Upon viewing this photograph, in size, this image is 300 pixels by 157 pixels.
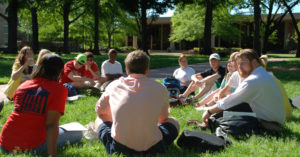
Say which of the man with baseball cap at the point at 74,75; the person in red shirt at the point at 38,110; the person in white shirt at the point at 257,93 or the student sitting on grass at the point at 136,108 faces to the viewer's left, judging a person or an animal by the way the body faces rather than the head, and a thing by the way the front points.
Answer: the person in white shirt

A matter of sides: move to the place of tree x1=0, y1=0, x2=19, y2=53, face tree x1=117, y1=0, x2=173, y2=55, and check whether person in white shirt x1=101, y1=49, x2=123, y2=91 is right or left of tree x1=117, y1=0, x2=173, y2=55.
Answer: right

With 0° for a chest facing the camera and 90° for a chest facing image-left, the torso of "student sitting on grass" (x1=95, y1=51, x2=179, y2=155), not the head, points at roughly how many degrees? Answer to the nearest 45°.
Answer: approximately 180°

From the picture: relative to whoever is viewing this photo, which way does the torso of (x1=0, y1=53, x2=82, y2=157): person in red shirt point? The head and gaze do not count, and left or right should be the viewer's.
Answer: facing away from the viewer and to the right of the viewer

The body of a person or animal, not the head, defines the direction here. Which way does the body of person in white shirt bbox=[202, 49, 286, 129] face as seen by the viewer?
to the viewer's left

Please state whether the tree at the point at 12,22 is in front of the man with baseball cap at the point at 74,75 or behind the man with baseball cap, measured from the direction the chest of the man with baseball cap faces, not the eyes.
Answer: behind

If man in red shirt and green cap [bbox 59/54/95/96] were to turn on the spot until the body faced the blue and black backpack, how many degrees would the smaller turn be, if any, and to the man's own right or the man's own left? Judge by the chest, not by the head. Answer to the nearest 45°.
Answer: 0° — they already face it

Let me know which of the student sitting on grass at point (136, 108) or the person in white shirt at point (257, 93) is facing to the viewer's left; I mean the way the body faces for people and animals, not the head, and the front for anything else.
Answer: the person in white shirt

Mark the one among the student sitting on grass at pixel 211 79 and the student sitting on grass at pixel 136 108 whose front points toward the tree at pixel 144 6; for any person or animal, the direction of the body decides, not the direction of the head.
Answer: the student sitting on grass at pixel 136 108

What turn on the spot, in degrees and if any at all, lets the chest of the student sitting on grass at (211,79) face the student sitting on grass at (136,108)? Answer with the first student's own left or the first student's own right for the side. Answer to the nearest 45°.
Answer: approximately 45° to the first student's own left

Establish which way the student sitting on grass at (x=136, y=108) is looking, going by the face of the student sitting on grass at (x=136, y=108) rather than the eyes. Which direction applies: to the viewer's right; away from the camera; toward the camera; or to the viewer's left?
away from the camera
